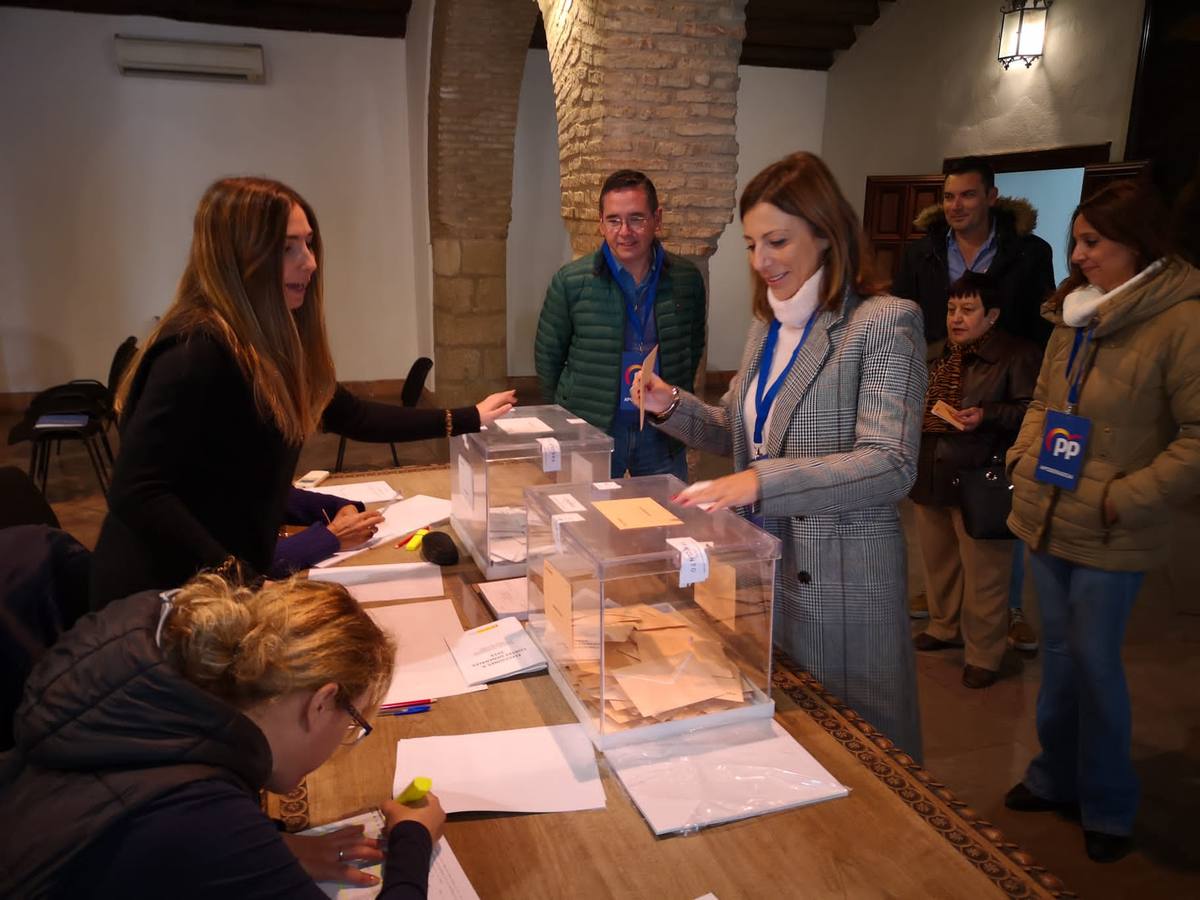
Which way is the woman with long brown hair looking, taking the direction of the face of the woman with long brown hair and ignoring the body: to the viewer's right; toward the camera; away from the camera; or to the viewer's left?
to the viewer's right

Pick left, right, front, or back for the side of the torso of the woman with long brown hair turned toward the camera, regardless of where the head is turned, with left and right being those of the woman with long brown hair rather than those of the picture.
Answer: right

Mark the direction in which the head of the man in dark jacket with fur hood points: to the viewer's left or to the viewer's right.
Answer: to the viewer's left

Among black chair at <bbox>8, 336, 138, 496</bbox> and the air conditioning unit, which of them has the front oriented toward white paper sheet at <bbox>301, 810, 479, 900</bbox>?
the air conditioning unit

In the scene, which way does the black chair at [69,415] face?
to the viewer's left

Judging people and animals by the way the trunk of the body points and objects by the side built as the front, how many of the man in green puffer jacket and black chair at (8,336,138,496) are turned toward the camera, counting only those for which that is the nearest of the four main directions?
1

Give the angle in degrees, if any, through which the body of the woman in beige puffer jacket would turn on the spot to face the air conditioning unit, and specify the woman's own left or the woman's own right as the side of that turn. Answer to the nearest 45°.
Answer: approximately 45° to the woman's own right

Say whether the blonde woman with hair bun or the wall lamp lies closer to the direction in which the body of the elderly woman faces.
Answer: the blonde woman with hair bun
